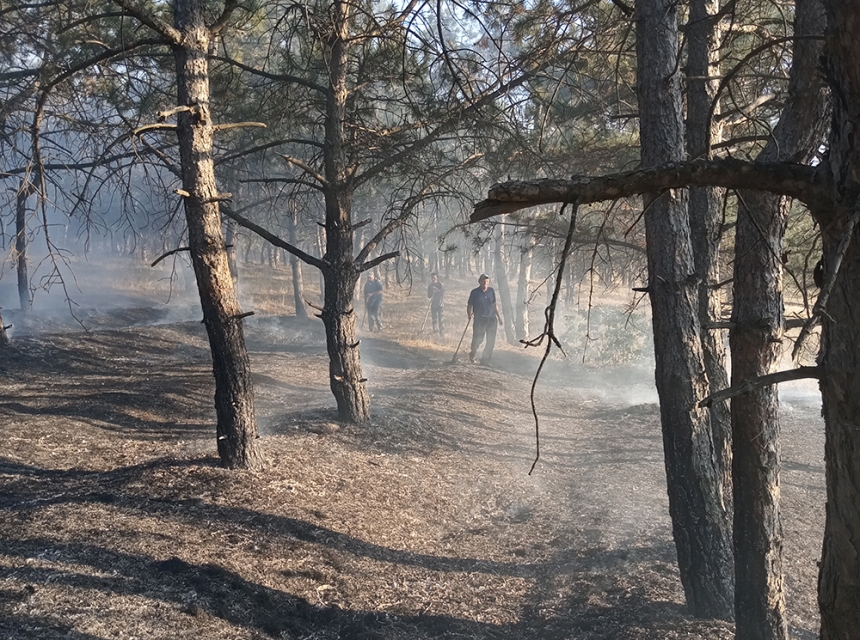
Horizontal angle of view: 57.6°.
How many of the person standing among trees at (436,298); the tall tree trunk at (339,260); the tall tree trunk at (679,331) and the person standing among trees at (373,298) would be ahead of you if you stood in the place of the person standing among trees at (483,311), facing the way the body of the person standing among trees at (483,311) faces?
2

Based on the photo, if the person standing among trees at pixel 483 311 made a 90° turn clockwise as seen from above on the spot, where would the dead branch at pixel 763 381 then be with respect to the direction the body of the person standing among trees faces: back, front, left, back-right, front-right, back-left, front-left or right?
left

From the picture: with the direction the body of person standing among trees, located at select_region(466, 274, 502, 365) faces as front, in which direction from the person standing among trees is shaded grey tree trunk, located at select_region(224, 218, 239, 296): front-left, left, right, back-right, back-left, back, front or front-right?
right

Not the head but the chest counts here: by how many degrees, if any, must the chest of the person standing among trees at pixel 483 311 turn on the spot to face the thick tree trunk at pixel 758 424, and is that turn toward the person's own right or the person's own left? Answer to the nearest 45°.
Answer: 0° — they already face it

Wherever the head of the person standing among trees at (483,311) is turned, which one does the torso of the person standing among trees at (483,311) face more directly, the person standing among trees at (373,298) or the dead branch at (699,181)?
the dead branch

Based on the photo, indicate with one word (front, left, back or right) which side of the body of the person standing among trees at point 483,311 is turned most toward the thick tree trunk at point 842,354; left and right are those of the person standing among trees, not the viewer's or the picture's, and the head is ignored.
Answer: front

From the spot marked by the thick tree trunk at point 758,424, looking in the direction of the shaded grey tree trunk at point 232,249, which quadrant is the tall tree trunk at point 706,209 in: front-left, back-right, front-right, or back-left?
front-right

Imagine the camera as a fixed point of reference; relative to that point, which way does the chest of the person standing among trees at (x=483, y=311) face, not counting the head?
toward the camera

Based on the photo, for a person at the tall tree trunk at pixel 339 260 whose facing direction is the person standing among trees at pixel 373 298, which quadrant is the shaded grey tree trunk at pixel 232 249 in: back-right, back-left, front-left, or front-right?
front-left

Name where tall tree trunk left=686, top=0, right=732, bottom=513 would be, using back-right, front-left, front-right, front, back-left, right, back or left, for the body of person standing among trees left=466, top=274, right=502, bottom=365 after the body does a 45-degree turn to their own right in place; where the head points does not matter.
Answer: front-left

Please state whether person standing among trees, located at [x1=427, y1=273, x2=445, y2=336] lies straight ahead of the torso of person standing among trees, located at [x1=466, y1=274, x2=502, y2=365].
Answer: no

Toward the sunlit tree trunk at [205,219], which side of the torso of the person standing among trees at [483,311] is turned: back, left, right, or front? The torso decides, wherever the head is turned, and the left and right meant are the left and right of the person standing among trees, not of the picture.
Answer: front

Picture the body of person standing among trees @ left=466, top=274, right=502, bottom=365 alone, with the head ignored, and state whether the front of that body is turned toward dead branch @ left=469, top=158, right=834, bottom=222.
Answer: yes

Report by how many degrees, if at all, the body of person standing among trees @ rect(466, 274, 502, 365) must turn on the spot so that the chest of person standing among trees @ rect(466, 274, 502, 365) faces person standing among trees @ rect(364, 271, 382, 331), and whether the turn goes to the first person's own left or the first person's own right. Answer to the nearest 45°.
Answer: approximately 135° to the first person's own right

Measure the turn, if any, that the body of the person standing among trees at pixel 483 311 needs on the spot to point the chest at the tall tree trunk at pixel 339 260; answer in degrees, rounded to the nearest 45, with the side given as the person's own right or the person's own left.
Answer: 0° — they already face it

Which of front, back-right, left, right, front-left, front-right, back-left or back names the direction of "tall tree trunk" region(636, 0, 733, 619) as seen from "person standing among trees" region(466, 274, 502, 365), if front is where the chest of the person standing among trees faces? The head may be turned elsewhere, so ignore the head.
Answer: front
